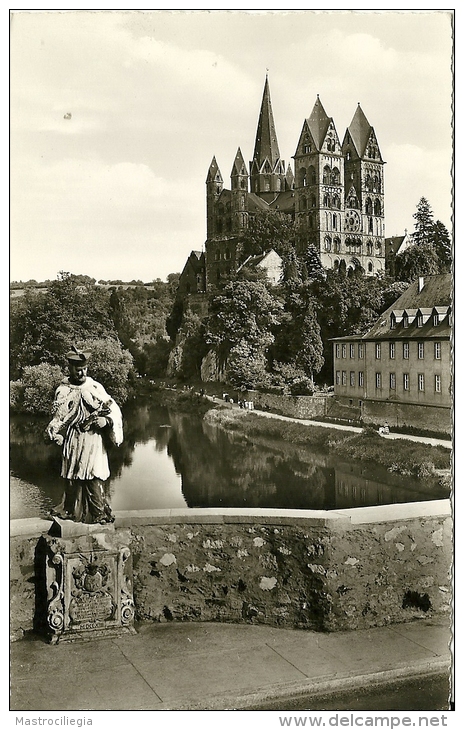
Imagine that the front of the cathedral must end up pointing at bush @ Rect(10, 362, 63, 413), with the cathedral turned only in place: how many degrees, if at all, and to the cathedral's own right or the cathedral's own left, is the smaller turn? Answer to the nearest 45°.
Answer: approximately 90° to the cathedral's own right

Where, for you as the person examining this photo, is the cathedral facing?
facing the viewer and to the right of the viewer

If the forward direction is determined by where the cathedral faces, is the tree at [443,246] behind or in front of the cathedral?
in front
